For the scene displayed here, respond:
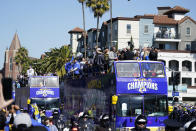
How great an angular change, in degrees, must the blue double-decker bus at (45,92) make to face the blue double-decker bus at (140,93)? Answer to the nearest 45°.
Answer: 0° — it already faces it

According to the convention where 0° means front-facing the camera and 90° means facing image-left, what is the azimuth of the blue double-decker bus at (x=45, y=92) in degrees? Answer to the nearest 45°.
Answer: approximately 0°
